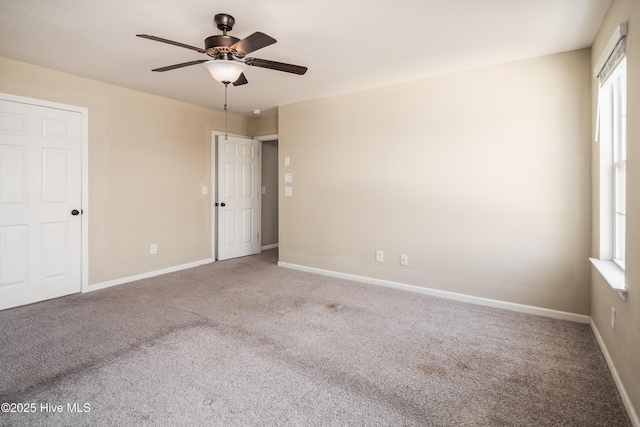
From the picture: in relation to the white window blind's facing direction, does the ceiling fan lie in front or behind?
in front

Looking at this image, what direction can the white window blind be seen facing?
to the viewer's left
